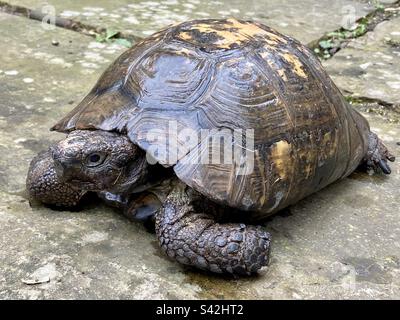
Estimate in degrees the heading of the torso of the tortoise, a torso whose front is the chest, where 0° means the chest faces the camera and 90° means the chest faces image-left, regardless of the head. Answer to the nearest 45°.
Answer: approximately 45°
